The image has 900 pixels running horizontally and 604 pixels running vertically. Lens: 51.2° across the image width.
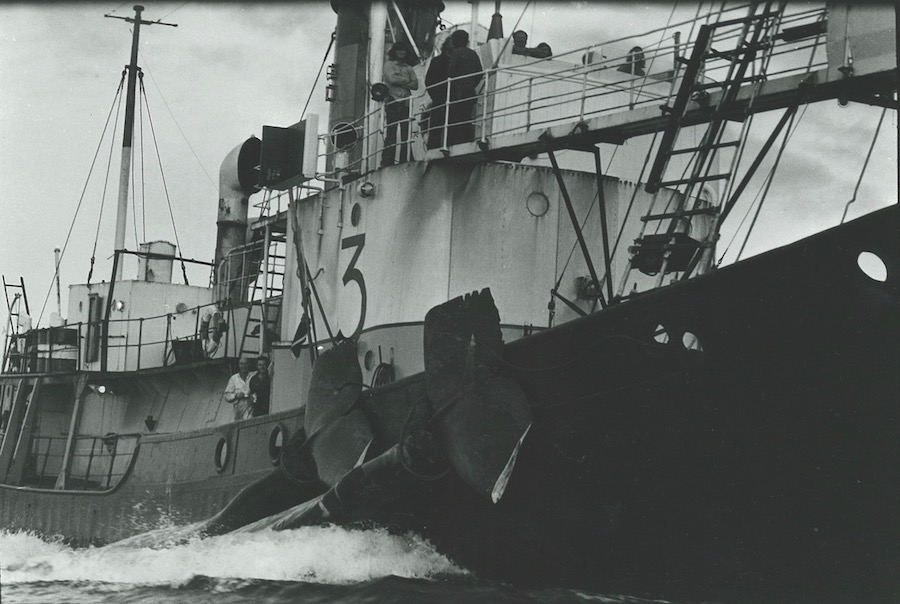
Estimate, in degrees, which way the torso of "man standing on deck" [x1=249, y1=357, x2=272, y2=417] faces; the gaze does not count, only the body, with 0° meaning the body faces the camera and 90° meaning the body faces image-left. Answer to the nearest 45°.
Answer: approximately 0°

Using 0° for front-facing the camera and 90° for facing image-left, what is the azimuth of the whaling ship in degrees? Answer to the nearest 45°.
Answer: approximately 315°

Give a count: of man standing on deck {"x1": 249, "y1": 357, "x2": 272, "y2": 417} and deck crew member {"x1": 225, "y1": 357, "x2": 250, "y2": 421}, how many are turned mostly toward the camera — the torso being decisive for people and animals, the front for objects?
2

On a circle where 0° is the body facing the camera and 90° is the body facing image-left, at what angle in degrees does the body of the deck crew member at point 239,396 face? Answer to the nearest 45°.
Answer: approximately 0°
